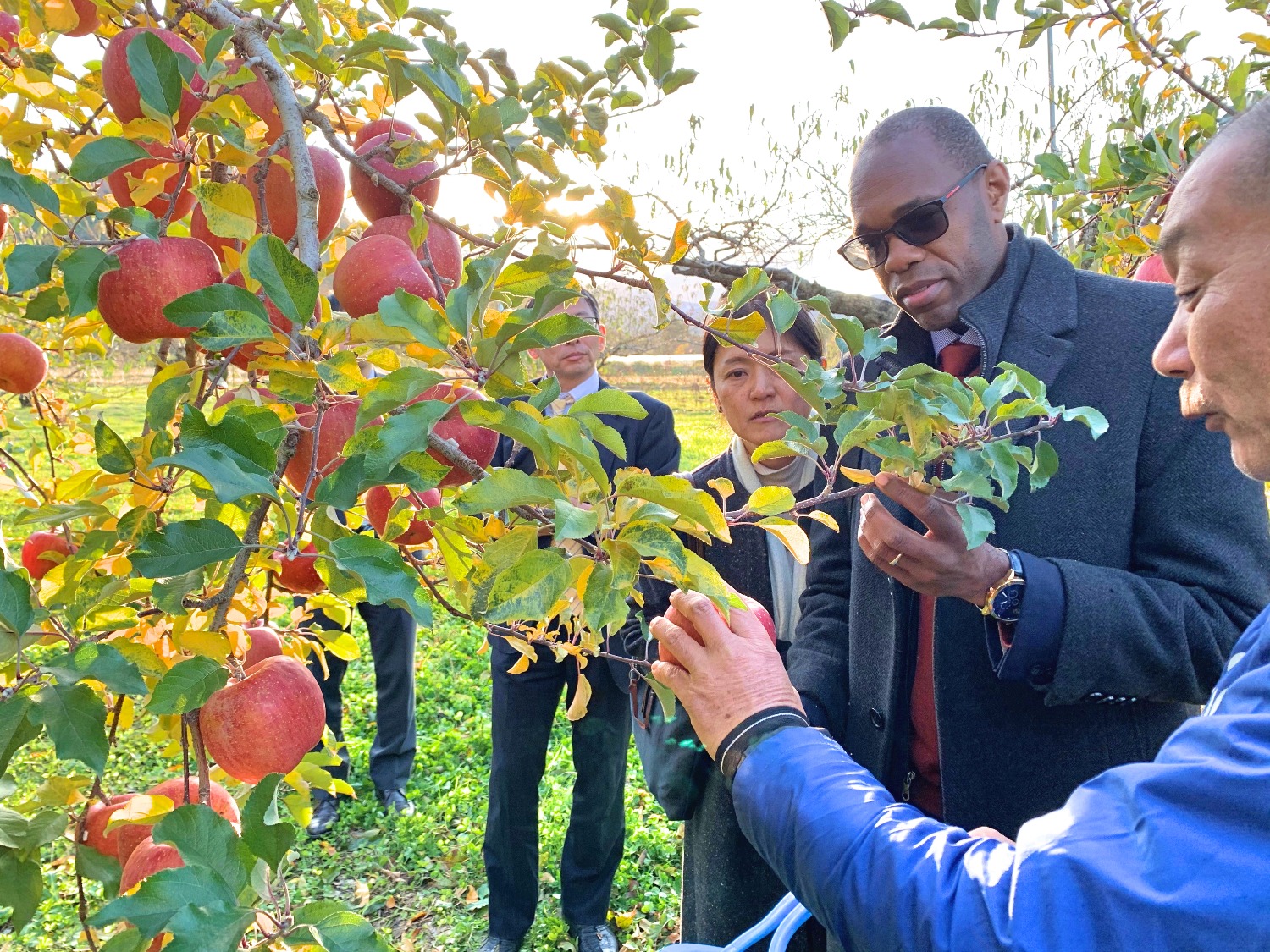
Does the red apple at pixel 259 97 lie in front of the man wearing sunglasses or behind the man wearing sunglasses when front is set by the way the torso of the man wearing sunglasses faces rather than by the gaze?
in front

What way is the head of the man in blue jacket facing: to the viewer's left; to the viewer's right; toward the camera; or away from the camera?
to the viewer's left

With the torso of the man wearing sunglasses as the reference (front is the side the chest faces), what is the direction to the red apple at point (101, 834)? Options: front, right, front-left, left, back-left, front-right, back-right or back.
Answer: front

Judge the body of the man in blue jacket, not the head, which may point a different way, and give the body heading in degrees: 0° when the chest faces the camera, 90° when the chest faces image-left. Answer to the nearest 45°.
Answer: approximately 90°

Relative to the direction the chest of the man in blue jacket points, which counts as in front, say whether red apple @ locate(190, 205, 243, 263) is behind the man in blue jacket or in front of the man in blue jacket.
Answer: in front

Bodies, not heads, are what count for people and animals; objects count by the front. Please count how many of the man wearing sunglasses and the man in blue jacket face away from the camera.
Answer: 0

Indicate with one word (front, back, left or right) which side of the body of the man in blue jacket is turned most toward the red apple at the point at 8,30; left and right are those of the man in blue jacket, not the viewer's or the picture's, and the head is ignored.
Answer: front

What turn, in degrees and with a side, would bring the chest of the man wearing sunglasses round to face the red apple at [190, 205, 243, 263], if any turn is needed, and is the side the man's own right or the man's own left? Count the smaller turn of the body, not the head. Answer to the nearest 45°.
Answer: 0° — they already face it

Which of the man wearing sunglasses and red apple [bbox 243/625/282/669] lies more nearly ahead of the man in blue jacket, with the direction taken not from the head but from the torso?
the red apple

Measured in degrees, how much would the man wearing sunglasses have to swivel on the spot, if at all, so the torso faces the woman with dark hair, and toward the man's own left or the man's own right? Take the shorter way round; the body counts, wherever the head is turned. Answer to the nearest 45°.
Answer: approximately 90° to the man's own right

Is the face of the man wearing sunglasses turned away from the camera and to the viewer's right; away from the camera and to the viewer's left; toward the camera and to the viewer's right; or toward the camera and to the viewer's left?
toward the camera and to the viewer's left

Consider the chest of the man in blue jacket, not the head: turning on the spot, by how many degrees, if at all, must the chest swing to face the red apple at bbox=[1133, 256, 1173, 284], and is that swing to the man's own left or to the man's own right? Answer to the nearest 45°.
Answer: approximately 90° to the man's own right
